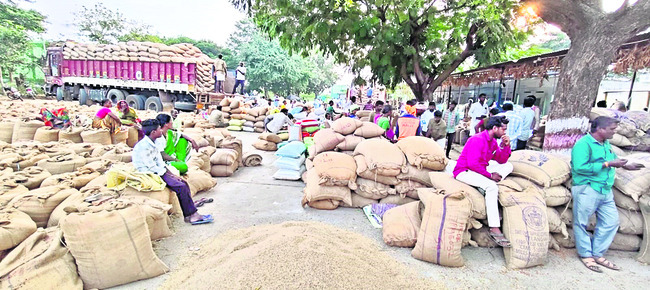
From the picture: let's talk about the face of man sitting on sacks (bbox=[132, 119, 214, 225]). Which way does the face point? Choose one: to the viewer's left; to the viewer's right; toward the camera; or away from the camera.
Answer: to the viewer's right

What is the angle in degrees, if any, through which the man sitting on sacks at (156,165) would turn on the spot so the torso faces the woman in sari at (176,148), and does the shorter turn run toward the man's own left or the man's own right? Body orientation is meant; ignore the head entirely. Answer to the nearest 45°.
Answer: approximately 90° to the man's own left

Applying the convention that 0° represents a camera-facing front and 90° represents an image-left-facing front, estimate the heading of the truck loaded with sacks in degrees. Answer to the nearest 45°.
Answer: approximately 135°

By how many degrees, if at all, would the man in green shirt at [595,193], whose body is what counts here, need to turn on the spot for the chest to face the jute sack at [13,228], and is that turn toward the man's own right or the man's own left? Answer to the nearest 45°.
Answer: approximately 90° to the man's own right

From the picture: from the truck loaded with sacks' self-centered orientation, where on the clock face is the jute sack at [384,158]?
The jute sack is roughly at 7 o'clock from the truck loaded with sacks.

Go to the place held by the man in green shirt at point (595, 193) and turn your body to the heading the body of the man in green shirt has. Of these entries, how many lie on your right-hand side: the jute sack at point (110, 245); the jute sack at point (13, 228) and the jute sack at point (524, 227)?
3

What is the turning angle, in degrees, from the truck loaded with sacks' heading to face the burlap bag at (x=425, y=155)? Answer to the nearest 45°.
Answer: approximately 135° to its left

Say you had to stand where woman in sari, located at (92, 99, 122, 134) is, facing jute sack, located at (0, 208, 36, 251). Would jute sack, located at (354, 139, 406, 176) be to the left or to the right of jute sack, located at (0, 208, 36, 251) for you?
left

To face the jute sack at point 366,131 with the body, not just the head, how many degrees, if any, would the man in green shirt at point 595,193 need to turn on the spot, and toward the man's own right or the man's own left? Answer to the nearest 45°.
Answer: approximately 135° to the man's own right

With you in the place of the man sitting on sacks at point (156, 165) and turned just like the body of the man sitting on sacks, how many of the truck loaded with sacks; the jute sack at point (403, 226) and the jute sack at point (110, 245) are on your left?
1

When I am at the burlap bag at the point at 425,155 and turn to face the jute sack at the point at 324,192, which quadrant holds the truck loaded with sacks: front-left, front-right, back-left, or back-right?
front-right

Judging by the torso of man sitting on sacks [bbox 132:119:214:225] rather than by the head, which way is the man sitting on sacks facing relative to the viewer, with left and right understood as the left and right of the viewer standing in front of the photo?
facing to the right of the viewer
